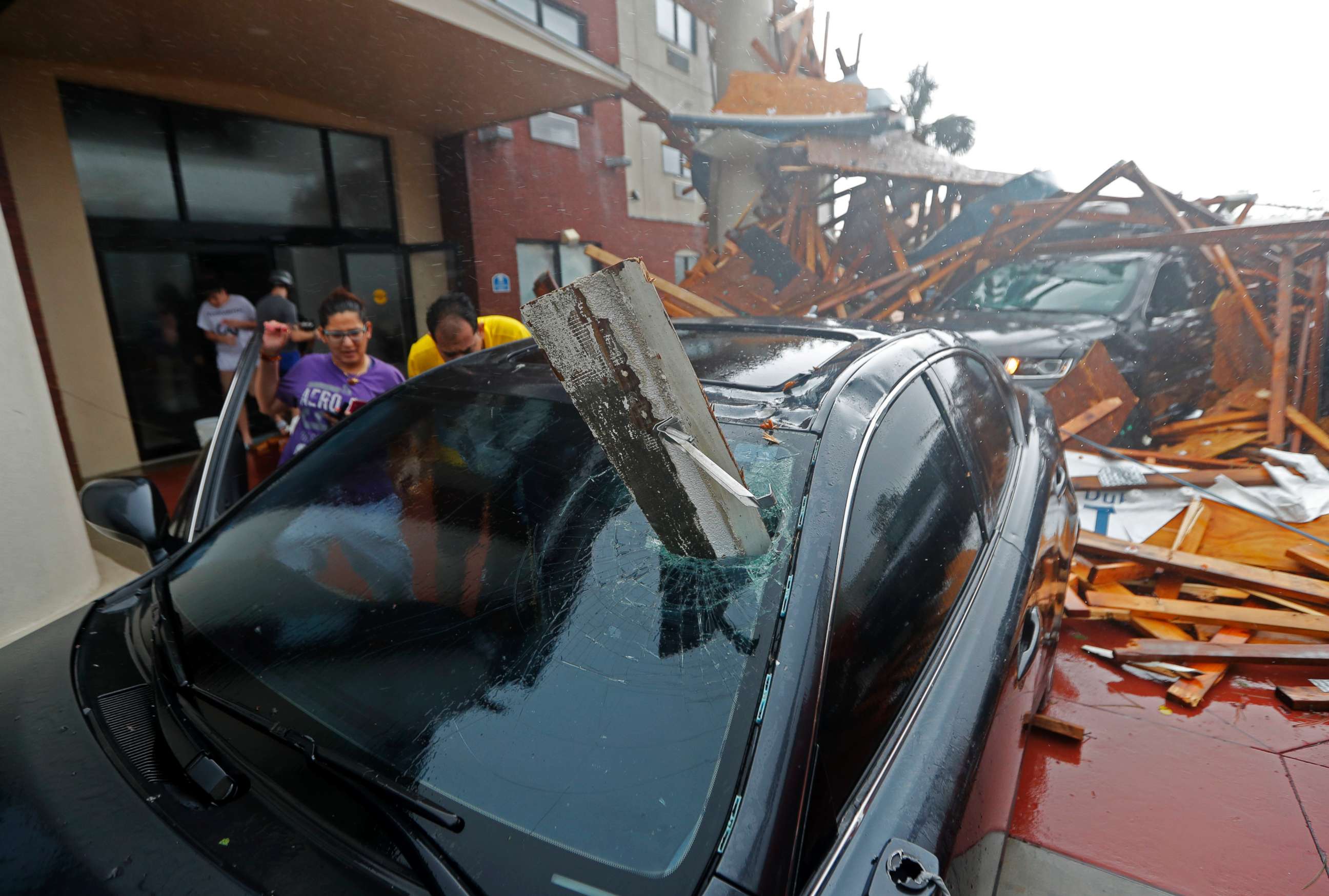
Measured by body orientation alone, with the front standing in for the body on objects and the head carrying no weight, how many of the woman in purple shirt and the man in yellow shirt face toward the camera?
2

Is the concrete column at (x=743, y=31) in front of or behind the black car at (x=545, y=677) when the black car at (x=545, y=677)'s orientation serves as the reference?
behind

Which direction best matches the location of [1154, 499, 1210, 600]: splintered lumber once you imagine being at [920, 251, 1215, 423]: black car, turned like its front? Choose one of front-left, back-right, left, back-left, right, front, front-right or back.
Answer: front-left

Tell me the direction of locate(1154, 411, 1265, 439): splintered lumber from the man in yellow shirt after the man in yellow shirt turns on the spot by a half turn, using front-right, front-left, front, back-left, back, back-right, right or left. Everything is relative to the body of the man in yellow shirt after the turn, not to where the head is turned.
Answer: right

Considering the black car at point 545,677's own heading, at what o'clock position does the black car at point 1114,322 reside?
the black car at point 1114,322 is roughly at 6 o'clock from the black car at point 545,677.

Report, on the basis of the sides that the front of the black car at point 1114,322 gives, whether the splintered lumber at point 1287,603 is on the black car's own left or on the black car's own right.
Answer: on the black car's own left

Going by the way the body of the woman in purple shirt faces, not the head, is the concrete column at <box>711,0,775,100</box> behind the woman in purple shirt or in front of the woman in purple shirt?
behind

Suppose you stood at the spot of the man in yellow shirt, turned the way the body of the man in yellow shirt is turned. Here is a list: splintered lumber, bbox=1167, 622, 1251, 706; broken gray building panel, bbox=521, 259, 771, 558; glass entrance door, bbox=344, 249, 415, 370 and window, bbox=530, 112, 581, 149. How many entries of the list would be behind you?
2

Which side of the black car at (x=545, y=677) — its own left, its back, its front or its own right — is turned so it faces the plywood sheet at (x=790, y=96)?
back

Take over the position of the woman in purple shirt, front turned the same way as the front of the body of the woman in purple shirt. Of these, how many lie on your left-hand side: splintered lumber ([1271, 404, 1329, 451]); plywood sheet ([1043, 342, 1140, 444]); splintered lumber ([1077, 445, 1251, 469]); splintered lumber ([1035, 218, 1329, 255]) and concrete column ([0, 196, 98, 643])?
4
